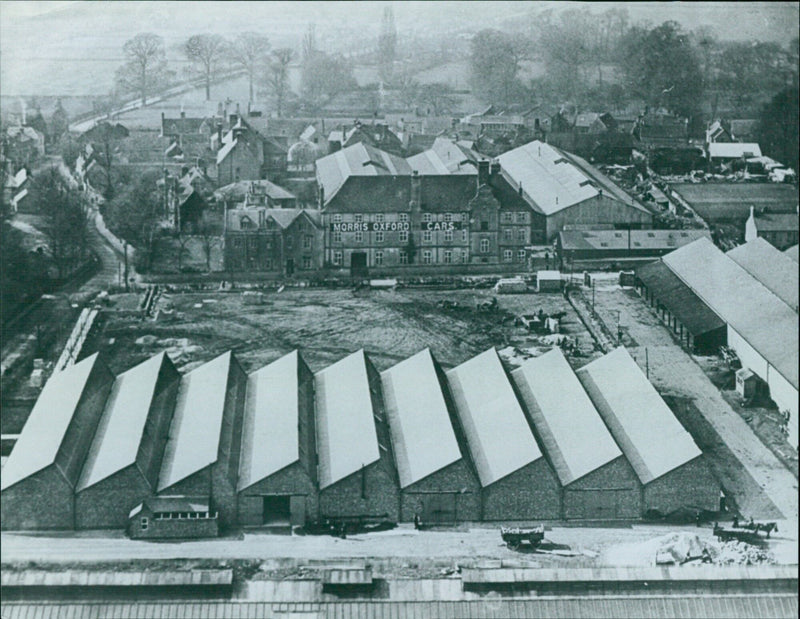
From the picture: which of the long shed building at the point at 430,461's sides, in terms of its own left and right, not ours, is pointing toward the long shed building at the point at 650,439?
left

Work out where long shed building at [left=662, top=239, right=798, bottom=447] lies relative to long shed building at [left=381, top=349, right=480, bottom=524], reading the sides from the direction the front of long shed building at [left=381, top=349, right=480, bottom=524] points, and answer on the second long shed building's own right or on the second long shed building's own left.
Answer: on the second long shed building's own left

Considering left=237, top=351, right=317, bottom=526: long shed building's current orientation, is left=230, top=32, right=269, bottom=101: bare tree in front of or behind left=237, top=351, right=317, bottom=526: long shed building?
behind

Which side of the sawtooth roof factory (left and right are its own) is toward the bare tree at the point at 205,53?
back

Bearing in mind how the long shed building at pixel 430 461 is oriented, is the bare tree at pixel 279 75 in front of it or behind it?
behind

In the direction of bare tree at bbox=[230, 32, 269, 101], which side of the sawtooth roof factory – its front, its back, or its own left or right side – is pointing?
back

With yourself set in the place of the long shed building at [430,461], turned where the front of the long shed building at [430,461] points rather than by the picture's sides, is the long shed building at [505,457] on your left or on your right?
on your left

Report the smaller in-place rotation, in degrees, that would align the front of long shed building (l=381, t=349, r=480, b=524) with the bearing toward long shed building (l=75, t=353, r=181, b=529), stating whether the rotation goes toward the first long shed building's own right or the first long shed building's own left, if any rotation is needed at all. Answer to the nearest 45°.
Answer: approximately 90° to the first long shed building's own right

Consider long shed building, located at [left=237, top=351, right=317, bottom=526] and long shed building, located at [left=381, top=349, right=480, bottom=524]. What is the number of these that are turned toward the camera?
2

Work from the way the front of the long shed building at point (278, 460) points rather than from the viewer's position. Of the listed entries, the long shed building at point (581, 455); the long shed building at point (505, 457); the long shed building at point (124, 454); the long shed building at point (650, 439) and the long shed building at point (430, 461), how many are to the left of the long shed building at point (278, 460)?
4

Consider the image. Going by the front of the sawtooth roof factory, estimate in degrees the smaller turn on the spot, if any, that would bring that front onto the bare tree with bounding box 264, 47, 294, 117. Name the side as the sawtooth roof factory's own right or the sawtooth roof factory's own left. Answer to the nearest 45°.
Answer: approximately 180°

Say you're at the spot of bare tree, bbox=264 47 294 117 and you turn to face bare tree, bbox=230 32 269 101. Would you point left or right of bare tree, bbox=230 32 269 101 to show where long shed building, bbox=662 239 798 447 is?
left

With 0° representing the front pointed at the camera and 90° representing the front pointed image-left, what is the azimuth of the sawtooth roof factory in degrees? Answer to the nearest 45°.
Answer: approximately 0°

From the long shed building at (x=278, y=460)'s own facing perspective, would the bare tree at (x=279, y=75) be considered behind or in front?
behind
